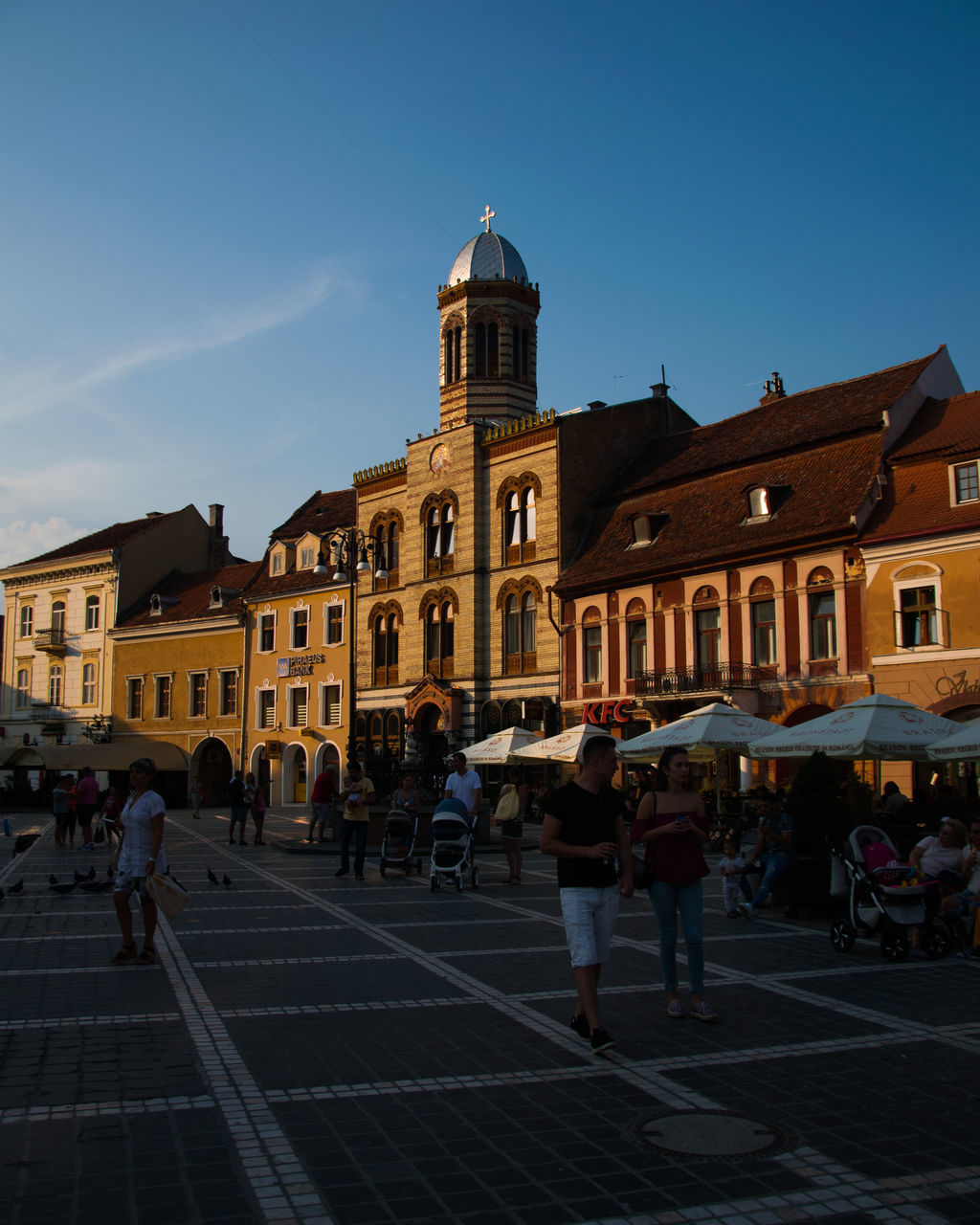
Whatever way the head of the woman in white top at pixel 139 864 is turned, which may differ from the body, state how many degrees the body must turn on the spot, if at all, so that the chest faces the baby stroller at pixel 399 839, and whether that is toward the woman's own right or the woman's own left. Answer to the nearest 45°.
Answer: approximately 180°

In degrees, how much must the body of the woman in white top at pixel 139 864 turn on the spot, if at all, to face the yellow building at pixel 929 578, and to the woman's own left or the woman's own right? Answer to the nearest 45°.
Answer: approximately 180°

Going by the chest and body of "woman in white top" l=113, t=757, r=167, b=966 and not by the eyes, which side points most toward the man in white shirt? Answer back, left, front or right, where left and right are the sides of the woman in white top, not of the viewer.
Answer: back

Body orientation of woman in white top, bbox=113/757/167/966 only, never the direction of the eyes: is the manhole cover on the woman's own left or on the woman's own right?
on the woman's own left

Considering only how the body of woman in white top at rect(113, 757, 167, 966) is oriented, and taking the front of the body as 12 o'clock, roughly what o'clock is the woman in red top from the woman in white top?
The woman in red top is roughly at 9 o'clock from the woman in white top.

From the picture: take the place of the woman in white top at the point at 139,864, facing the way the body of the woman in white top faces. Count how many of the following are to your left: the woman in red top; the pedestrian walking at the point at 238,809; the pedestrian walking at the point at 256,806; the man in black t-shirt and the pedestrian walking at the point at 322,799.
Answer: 2

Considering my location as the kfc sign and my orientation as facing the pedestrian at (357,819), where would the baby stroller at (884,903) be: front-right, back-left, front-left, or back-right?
front-left

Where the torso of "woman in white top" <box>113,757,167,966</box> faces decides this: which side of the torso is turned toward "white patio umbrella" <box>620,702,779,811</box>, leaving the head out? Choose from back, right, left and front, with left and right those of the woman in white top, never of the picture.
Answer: back

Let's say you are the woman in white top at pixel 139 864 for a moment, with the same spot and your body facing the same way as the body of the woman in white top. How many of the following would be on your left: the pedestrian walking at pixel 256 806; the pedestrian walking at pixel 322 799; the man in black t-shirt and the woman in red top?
2

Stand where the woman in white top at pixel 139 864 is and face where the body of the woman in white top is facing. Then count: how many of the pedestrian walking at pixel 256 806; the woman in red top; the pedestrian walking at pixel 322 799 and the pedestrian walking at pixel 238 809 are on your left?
1

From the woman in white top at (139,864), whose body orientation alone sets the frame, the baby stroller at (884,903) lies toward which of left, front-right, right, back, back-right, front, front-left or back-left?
back-left

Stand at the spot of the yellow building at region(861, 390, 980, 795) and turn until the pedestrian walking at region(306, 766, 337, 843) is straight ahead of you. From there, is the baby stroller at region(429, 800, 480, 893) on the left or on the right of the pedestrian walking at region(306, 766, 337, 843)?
left

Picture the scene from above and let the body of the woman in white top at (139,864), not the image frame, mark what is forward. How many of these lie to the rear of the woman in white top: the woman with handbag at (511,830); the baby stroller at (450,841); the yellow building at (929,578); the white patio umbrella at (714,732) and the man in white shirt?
5

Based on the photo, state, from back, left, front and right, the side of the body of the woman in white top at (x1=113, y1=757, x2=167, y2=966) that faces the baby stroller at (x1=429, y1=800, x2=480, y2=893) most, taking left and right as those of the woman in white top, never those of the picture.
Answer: back

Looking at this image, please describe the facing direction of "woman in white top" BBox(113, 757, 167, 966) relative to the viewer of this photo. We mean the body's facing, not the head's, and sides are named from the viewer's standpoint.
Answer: facing the viewer and to the left of the viewer

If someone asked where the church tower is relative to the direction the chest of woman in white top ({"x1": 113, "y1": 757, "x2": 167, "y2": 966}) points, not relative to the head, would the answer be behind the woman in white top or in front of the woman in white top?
behind
